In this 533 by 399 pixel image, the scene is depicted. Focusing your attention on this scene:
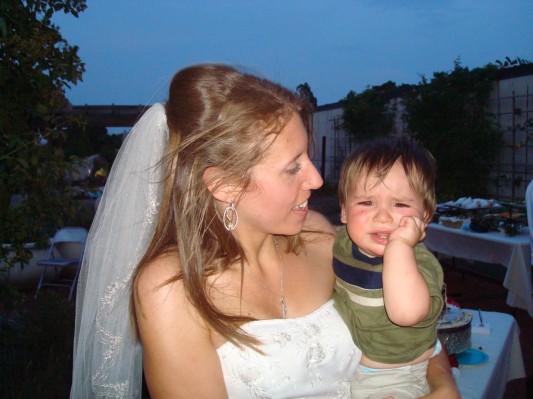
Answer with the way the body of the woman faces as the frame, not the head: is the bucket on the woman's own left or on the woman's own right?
on the woman's own left

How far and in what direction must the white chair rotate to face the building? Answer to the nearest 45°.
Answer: approximately 135° to its left

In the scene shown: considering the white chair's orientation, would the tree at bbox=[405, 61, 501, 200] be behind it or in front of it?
behind

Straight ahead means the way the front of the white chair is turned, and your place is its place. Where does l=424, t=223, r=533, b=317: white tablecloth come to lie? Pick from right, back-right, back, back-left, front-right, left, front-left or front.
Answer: left

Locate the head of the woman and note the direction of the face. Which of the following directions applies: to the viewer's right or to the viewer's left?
to the viewer's right

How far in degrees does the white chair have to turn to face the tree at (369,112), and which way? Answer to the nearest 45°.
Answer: approximately 180°

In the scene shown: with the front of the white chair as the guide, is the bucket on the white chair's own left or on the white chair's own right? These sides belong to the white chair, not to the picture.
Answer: on the white chair's own left

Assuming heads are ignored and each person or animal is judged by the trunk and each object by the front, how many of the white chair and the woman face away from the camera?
0

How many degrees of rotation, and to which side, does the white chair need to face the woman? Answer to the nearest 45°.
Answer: approximately 45° to its left

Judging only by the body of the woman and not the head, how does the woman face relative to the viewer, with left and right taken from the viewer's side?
facing the viewer and to the right of the viewer
